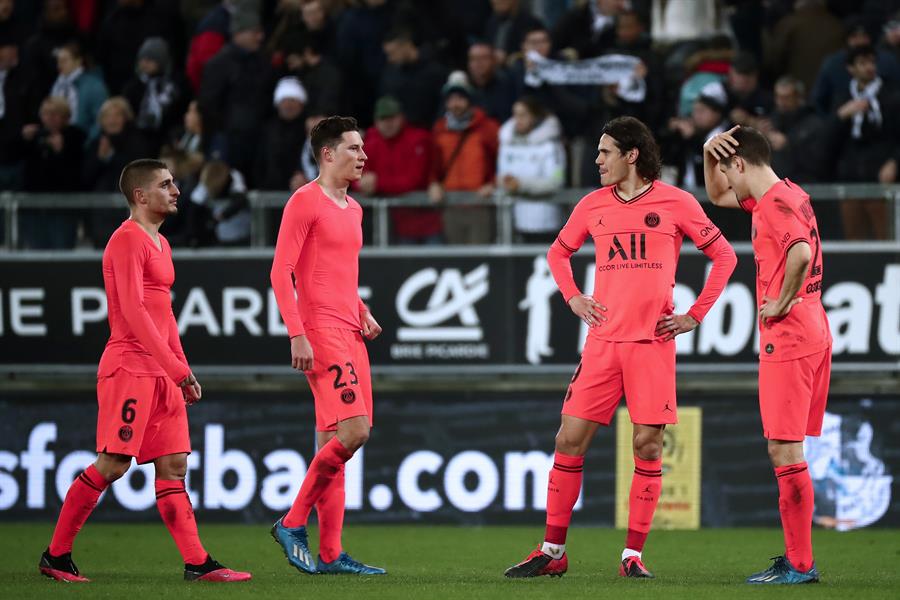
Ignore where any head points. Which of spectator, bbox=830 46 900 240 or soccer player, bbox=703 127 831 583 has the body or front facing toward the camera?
the spectator

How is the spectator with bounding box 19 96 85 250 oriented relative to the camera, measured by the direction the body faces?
toward the camera

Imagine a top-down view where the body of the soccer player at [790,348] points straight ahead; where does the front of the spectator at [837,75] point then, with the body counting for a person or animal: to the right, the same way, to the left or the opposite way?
to the left

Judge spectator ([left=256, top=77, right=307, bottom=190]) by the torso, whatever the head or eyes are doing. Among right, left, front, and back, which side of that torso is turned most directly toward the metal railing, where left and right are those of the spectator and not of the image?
front

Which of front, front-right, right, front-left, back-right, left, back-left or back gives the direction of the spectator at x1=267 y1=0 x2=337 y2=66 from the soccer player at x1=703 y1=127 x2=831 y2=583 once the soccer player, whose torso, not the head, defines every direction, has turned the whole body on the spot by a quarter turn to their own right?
front-left

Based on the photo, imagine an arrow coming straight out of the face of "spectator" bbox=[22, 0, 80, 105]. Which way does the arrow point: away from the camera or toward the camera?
toward the camera

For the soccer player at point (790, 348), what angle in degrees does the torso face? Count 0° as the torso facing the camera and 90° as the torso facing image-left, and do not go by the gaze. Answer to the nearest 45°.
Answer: approximately 90°

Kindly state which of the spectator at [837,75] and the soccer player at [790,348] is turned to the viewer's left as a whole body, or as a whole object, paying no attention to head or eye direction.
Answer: the soccer player

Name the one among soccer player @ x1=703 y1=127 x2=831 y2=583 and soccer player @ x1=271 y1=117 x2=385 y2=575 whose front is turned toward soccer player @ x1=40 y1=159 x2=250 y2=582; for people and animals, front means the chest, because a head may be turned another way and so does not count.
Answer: soccer player @ x1=703 y1=127 x2=831 y2=583

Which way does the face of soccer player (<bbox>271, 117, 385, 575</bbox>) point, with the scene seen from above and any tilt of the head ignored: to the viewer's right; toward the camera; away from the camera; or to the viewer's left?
to the viewer's right

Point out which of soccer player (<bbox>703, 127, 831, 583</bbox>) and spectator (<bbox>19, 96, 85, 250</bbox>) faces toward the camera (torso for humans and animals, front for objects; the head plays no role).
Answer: the spectator

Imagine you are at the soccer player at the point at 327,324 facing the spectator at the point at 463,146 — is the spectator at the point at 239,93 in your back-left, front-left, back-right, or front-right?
front-left

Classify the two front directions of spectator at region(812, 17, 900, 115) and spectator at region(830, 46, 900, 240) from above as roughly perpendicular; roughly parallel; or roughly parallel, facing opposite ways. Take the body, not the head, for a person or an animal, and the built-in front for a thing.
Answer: roughly parallel

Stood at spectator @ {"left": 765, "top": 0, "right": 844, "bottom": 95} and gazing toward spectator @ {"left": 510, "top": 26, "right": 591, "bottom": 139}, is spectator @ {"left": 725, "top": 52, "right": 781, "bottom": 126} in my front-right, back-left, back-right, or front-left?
front-left
